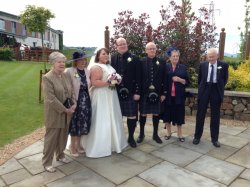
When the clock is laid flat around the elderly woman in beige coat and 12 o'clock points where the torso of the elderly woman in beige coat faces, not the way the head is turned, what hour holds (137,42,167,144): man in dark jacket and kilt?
The man in dark jacket and kilt is roughly at 10 o'clock from the elderly woman in beige coat.

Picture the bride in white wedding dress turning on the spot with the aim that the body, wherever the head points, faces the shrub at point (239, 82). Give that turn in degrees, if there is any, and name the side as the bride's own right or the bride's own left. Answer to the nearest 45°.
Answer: approximately 90° to the bride's own left

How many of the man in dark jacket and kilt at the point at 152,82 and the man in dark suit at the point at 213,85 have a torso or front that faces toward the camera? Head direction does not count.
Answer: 2

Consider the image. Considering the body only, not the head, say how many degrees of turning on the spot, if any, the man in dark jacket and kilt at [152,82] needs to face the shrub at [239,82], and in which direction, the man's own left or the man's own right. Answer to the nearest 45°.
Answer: approximately 135° to the man's own left

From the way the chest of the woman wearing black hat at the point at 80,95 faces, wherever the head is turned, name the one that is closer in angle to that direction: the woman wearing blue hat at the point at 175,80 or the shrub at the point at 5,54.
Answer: the woman wearing blue hat

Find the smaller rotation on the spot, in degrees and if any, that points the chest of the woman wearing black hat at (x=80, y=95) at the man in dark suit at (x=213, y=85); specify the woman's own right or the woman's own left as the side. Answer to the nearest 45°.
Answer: approximately 45° to the woman's own left

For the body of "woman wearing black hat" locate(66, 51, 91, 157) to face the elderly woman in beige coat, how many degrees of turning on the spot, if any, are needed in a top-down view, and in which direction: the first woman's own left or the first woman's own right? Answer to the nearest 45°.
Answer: approximately 90° to the first woman's own right

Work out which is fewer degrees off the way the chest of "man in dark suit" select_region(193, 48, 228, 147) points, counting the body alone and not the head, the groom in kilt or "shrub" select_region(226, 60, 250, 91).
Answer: the groom in kilt

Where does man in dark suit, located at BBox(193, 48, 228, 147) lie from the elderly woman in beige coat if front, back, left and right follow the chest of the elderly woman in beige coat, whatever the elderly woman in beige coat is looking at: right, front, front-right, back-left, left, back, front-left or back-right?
front-left

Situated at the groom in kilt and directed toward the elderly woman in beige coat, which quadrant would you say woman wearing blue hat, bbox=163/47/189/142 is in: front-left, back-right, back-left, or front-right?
back-left
